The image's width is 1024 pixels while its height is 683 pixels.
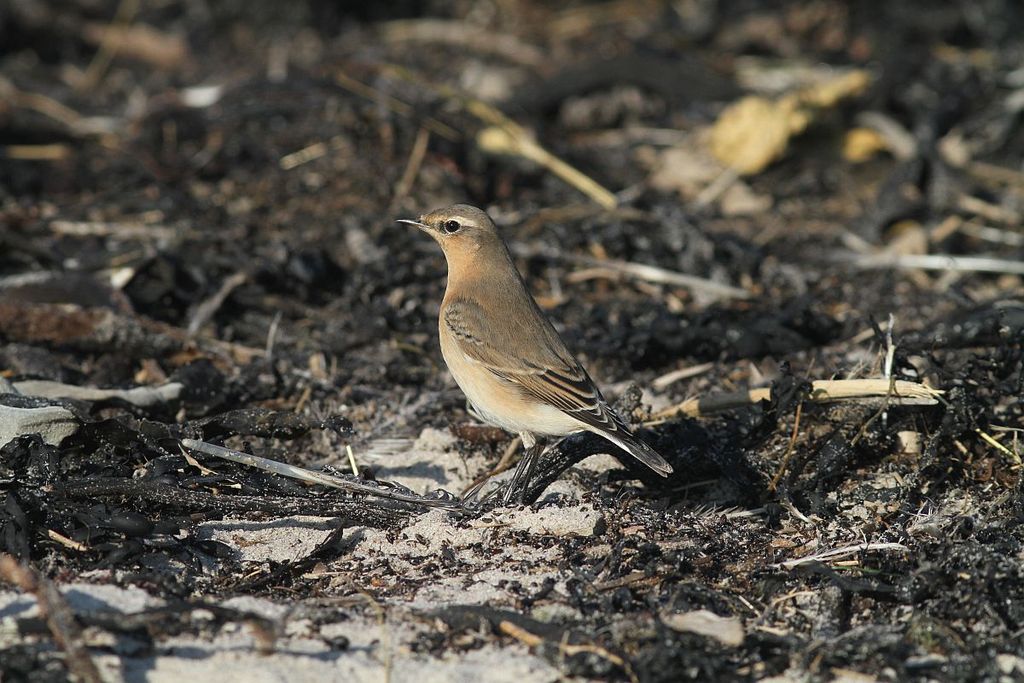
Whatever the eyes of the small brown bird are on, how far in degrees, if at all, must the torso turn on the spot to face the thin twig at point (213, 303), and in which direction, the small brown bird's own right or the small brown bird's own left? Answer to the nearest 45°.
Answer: approximately 45° to the small brown bird's own right

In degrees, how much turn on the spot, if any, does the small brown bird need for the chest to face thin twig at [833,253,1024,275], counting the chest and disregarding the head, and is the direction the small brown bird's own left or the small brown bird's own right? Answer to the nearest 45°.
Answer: approximately 135° to the small brown bird's own right

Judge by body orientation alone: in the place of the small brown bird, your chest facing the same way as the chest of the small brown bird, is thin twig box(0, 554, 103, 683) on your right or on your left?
on your left

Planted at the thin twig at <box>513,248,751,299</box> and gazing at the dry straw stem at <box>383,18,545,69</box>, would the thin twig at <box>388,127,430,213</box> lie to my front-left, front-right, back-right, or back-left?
front-left

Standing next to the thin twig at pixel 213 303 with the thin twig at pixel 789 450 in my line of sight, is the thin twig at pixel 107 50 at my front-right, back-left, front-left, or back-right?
back-left

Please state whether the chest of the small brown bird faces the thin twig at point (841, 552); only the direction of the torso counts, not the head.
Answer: no

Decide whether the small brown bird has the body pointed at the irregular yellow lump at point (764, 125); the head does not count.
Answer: no

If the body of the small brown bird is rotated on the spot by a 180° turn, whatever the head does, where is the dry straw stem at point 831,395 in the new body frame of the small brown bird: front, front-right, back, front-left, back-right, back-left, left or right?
front

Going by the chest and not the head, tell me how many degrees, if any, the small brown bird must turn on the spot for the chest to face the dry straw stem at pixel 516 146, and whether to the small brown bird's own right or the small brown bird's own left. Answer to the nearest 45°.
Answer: approximately 90° to the small brown bird's own right

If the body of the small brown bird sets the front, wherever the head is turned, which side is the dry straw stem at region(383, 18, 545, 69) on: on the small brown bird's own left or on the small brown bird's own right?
on the small brown bird's own right

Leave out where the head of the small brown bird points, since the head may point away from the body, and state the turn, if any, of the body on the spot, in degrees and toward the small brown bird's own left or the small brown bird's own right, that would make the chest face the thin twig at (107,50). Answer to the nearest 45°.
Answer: approximately 45° to the small brown bird's own right

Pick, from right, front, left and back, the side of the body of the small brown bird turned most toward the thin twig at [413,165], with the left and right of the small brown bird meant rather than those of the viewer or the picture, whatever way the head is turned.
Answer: right

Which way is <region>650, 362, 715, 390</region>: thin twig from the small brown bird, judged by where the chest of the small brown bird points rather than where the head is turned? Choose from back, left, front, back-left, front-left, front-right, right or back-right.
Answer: back-right

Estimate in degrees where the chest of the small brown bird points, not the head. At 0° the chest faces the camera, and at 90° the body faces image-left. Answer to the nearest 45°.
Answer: approximately 90°
